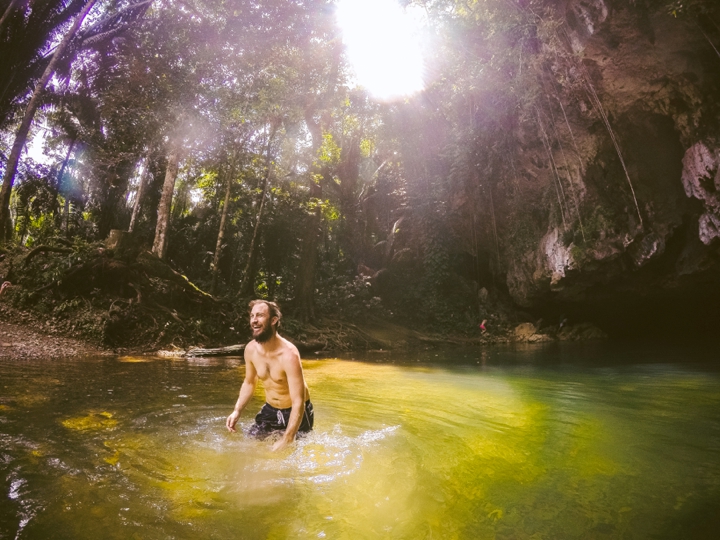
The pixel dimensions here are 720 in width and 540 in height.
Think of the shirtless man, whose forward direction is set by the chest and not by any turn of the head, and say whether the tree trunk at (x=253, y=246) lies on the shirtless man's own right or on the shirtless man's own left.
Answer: on the shirtless man's own right

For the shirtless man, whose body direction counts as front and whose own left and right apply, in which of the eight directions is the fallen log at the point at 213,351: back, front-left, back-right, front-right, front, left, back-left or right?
back-right

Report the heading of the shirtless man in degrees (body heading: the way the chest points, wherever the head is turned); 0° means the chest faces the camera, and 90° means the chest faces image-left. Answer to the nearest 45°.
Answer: approximately 45°

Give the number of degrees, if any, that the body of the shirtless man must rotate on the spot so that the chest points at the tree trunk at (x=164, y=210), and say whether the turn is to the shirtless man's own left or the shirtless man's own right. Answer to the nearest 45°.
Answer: approximately 135° to the shirtless man's own right

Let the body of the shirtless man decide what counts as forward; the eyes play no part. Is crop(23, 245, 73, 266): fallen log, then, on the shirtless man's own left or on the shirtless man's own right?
on the shirtless man's own right

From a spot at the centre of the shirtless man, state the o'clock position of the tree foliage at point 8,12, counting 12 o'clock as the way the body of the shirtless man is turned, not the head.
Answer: The tree foliage is roughly at 3 o'clock from the shirtless man.
